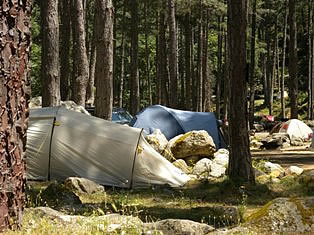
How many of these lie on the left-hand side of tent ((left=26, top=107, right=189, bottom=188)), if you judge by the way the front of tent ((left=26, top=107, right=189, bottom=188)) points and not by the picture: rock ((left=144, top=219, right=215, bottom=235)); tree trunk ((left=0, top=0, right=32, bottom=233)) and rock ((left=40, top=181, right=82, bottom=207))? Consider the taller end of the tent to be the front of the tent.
3

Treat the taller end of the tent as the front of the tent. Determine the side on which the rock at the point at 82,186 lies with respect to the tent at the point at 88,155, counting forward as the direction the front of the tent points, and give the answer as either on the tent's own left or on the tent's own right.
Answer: on the tent's own left

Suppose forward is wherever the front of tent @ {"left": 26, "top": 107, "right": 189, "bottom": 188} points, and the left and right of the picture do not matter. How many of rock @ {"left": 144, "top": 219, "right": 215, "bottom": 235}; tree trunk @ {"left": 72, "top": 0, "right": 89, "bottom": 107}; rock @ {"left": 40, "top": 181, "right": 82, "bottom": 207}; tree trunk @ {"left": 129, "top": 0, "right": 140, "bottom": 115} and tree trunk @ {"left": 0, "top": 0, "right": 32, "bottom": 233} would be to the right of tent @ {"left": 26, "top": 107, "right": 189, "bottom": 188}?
2

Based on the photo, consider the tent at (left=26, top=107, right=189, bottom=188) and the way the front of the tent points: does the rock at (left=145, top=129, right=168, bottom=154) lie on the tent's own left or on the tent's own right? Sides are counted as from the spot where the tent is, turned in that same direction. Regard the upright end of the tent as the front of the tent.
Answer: on the tent's own right

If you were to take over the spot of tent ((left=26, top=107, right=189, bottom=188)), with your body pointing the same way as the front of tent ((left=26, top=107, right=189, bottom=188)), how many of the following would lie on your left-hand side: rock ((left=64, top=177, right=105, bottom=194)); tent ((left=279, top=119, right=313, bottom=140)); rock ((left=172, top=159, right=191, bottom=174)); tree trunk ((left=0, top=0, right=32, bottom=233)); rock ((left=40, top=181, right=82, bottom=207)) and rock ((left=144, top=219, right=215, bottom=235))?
4

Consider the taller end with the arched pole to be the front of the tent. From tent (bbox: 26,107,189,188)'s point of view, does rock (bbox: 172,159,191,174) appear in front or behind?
behind

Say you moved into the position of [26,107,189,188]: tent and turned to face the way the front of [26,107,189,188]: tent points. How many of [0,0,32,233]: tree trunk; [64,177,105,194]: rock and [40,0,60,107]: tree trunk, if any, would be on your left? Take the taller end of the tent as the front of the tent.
2

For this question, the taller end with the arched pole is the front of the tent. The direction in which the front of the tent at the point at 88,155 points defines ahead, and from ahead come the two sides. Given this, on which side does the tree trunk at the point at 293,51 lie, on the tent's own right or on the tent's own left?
on the tent's own right

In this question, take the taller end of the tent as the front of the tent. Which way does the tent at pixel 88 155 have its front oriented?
to the viewer's left

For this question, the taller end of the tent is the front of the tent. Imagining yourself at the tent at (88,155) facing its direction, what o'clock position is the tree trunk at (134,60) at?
The tree trunk is roughly at 3 o'clock from the tent.

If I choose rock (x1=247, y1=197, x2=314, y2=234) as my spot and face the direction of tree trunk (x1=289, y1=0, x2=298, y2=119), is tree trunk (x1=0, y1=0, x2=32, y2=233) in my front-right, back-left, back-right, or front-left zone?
back-left

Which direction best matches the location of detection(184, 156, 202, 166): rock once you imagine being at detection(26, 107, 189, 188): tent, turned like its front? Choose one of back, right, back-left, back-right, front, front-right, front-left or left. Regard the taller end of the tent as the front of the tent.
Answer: back-right

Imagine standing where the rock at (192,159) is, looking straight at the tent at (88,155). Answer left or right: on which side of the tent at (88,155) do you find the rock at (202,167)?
left

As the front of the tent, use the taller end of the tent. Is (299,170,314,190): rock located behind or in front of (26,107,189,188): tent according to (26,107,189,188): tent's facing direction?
behind

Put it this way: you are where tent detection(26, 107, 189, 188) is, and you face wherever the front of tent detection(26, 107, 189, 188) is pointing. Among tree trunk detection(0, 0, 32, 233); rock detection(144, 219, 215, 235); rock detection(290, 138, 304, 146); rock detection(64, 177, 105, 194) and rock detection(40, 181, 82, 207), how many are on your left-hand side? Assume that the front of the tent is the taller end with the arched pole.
4

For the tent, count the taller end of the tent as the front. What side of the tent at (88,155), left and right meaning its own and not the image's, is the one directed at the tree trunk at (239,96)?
back

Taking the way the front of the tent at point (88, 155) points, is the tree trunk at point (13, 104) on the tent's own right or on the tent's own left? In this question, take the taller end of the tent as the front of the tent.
on the tent's own left
